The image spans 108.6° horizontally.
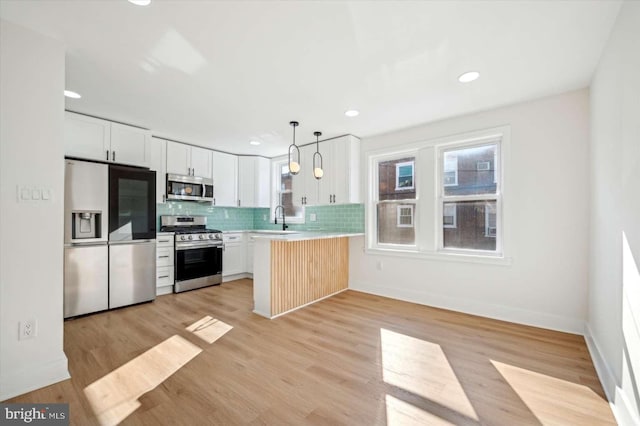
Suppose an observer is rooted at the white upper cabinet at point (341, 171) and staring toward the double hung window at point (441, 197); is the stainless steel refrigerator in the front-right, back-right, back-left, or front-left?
back-right

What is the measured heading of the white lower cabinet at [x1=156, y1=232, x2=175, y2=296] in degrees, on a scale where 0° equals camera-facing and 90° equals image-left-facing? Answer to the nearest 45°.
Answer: approximately 315°

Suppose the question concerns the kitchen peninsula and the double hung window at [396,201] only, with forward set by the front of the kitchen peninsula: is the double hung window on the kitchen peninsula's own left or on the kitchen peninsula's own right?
on the kitchen peninsula's own left

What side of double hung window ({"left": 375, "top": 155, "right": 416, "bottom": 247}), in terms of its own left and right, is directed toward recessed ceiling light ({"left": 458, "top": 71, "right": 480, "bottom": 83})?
left

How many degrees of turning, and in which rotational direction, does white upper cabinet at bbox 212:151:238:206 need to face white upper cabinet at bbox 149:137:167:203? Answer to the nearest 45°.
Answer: approximately 90° to its right

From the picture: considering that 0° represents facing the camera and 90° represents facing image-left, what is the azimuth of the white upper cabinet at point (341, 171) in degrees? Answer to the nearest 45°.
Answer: approximately 45°
